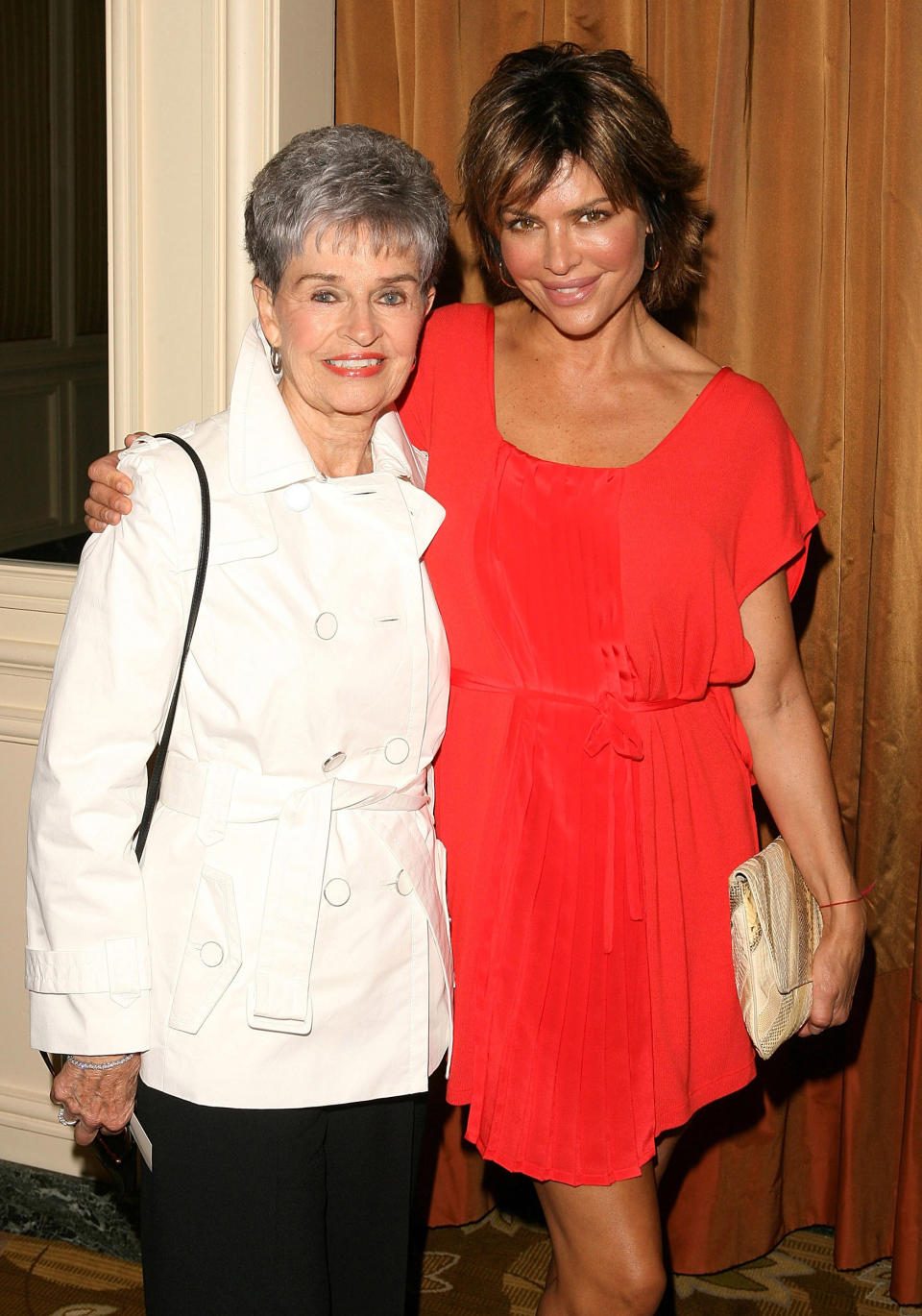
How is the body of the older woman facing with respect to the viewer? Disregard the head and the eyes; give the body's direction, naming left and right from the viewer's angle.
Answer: facing the viewer and to the right of the viewer
